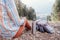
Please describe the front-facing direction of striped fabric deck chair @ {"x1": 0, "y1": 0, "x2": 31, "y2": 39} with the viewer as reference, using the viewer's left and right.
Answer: facing away from the viewer and to the right of the viewer
